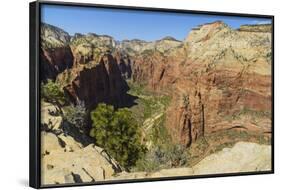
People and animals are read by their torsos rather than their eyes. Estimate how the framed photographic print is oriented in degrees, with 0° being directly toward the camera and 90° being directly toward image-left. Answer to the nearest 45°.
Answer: approximately 315°
